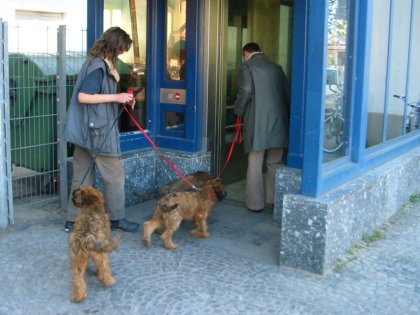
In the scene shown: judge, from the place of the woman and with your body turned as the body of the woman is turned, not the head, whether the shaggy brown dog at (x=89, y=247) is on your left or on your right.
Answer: on your right

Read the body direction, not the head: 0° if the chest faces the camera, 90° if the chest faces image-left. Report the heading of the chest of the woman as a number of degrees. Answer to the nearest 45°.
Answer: approximately 270°

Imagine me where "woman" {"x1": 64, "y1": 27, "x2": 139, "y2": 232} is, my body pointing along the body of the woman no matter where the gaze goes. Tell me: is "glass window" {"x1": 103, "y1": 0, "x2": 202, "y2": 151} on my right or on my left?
on my left

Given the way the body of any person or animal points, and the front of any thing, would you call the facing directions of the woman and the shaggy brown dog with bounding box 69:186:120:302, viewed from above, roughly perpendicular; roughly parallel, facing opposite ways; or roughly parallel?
roughly perpendicular

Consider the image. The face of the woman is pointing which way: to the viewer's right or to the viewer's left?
to the viewer's right
